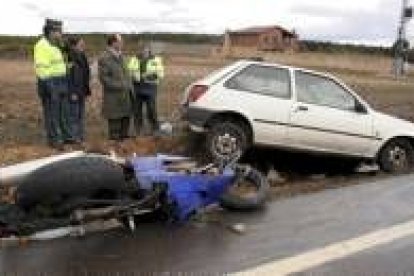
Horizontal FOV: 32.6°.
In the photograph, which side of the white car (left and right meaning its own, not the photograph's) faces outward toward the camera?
right

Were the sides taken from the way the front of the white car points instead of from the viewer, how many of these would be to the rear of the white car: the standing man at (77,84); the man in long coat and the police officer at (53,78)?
3

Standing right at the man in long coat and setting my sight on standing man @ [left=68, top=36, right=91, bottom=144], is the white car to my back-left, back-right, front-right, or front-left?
back-left

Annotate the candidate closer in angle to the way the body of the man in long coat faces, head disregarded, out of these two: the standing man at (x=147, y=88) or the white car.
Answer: the white car

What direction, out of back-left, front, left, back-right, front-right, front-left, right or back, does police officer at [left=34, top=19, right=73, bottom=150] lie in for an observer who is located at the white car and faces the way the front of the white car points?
back

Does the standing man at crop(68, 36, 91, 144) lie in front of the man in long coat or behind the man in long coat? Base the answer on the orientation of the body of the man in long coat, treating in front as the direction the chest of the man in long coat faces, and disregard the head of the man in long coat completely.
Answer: behind

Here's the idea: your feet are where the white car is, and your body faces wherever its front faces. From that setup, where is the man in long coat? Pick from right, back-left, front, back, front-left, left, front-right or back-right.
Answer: back

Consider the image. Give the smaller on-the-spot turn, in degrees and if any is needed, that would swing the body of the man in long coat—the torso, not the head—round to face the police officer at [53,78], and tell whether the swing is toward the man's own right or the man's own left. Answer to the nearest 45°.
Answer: approximately 135° to the man's own right
